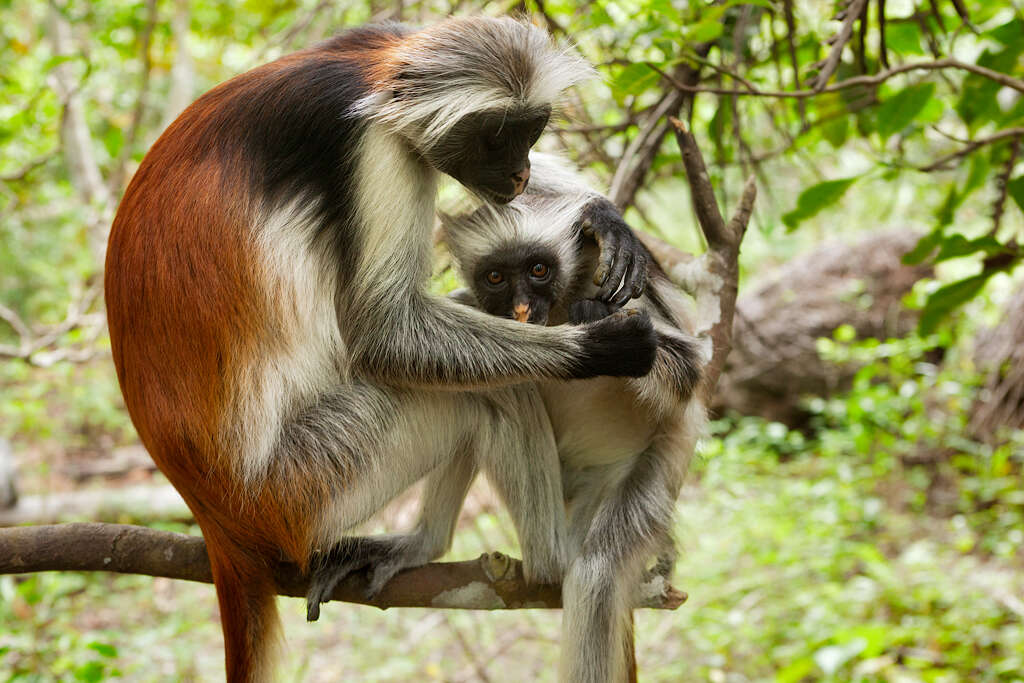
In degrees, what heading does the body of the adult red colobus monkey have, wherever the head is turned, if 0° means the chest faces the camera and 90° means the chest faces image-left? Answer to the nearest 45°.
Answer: approximately 270°

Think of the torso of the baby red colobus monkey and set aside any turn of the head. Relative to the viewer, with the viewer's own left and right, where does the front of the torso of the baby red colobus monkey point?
facing the viewer and to the left of the viewer

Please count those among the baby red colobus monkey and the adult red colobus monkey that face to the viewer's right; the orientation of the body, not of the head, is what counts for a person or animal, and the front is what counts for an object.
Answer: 1

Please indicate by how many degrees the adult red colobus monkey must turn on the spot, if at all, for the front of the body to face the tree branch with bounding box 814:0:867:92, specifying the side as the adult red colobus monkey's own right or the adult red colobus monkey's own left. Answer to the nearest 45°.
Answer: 0° — it already faces it

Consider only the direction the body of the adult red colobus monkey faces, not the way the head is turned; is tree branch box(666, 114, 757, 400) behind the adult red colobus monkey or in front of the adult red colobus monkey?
in front
